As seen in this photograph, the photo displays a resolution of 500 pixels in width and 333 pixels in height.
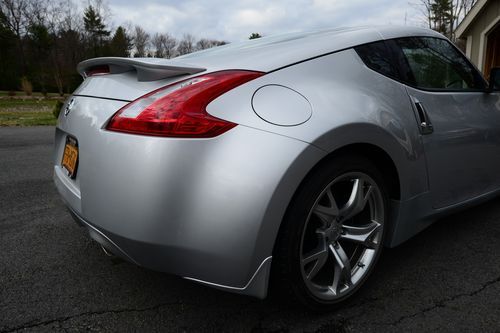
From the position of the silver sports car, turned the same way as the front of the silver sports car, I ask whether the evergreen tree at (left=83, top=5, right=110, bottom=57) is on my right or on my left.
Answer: on my left

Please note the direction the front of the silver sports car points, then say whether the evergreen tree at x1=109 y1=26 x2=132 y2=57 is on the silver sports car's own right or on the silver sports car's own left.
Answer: on the silver sports car's own left

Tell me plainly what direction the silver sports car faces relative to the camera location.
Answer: facing away from the viewer and to the right of the viewer
